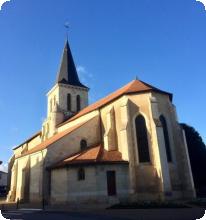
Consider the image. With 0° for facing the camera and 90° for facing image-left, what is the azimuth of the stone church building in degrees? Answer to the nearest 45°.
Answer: approximately 135°

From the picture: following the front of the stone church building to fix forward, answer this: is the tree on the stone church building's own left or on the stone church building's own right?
on the stone church building's own right
